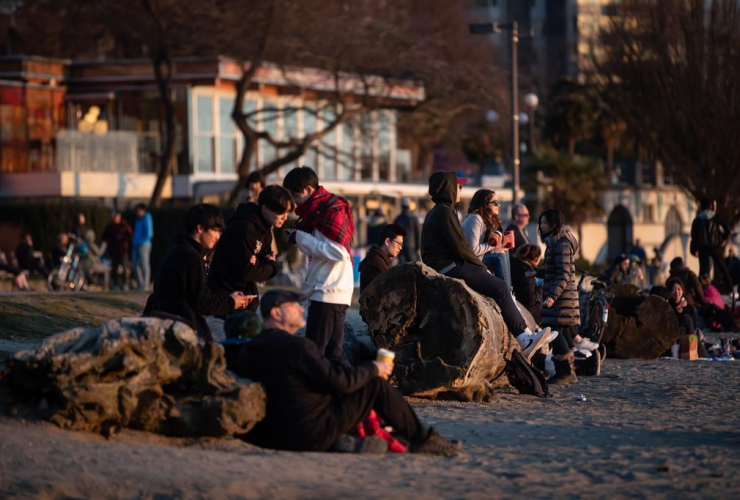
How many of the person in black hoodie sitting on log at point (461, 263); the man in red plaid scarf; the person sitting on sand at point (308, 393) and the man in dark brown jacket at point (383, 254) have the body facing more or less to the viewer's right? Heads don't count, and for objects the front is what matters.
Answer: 3

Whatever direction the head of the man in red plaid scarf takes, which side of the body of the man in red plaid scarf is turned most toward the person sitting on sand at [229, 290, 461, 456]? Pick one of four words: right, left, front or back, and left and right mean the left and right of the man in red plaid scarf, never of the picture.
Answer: left

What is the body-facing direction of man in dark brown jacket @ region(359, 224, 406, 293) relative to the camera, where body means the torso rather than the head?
to the viewer's right

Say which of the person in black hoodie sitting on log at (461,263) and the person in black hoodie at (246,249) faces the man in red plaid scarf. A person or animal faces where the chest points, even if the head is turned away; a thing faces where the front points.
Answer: the person in black hoodie at (246,249)

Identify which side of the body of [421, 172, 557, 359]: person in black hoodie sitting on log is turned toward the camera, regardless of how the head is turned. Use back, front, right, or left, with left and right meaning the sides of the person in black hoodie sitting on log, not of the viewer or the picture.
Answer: right

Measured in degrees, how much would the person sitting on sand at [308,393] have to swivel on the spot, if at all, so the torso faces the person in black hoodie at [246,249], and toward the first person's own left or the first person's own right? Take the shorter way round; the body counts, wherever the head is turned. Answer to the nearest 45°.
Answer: approximately 90° to the first person's own left

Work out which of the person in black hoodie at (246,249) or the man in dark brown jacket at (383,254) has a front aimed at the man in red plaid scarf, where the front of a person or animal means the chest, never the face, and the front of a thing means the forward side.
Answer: the person in black hoodie

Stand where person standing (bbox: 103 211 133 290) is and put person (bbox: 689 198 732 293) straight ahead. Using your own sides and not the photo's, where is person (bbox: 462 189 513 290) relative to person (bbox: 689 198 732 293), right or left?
right

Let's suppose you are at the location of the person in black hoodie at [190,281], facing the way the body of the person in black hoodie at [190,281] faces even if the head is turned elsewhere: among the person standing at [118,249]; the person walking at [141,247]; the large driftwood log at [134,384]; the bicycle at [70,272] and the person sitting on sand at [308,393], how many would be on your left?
3

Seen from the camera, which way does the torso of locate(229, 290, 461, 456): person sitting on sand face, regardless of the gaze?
to the viewer's right

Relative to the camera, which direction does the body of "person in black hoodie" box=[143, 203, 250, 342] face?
to the viewer's right
